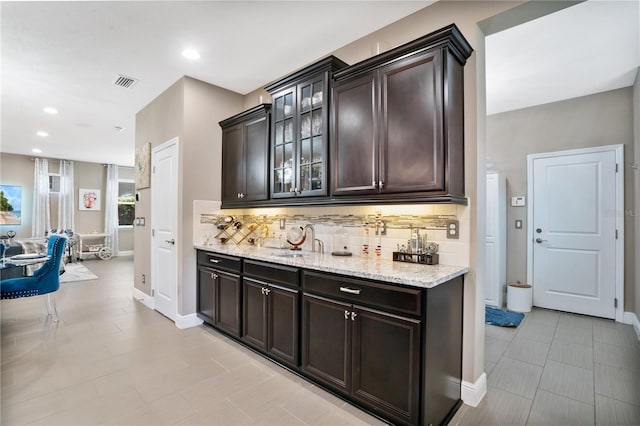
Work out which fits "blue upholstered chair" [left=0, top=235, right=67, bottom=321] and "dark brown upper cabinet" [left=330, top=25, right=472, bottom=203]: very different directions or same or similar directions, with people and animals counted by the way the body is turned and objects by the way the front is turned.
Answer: same or similar directions

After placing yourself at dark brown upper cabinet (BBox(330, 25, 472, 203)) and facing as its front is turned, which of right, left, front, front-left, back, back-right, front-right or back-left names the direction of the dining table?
front-right

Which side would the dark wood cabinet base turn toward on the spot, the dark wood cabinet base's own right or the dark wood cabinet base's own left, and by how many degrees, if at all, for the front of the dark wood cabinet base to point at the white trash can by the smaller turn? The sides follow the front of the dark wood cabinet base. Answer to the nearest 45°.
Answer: approximately 180°

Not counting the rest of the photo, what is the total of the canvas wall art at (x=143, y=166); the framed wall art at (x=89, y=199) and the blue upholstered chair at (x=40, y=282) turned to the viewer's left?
2

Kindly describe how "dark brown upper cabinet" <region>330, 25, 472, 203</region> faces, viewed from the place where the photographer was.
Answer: facing the viewer and to the left of the viewer

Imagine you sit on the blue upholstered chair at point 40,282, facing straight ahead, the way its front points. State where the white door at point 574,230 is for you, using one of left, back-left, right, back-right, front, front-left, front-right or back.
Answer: back-left

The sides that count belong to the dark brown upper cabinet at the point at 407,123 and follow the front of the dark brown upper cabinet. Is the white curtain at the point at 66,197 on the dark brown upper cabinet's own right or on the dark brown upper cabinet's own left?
on the dark brown upper cabinet's own right

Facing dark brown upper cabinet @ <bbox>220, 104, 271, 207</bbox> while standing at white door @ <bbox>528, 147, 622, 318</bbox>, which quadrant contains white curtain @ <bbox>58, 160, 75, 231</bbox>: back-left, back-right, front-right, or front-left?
front-right

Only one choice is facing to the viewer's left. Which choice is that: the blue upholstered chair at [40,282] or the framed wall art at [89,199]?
the blue upholstered chair

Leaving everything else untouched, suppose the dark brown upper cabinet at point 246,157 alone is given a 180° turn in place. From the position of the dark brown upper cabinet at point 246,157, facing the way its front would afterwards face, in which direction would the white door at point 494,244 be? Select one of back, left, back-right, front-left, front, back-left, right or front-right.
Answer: front-right

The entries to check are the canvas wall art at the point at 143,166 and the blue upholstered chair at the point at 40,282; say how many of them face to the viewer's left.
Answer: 2

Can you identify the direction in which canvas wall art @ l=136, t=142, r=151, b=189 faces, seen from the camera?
facing to the left of the viewer

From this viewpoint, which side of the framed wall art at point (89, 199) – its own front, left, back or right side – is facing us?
front

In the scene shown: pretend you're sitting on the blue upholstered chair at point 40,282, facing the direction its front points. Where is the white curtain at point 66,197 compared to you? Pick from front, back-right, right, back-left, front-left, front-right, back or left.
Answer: right

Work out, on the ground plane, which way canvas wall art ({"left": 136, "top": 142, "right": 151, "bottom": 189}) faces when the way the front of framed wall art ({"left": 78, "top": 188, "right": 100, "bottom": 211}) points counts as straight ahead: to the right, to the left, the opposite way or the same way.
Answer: to the right

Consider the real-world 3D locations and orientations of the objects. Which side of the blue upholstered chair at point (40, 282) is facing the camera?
left
